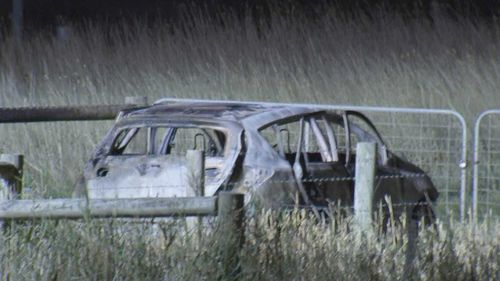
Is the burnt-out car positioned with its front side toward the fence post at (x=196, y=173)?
no

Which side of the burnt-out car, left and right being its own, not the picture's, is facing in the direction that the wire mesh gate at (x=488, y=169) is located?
front

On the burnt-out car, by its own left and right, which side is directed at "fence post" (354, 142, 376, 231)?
right

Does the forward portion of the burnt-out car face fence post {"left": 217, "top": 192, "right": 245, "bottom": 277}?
no

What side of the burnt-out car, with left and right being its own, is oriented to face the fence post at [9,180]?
back

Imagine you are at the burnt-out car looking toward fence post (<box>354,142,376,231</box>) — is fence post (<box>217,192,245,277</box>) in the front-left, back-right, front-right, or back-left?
front-right

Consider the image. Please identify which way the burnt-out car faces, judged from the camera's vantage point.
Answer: facing away from the viewer and to the right of the viewer
